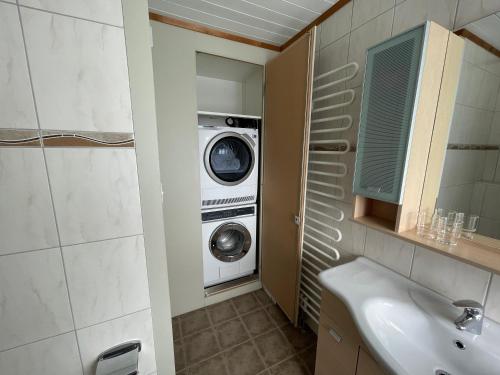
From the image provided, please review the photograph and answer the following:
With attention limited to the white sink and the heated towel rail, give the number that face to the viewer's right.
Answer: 0

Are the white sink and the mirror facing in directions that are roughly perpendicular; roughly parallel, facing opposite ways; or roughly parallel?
roughly parallel

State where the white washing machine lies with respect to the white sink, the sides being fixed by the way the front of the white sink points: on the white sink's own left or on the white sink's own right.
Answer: on the white sink's own right

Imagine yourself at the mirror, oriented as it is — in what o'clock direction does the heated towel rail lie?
The heated towel rail is roughly at 2 o'clock from the mirror.

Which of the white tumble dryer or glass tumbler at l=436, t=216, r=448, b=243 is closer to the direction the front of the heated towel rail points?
the white tumble dryer

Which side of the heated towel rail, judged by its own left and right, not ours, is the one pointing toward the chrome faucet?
left

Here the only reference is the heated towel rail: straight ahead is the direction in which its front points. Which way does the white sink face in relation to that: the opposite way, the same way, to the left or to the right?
the same way

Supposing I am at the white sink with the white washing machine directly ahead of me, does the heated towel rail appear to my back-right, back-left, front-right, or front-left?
front-right

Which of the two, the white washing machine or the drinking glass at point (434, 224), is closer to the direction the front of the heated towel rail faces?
the white washing machine

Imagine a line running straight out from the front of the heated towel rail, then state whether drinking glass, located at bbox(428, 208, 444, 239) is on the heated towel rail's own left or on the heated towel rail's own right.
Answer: on the heated towel rail's own left

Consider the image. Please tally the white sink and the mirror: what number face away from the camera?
0

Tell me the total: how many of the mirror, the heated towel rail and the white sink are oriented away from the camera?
0

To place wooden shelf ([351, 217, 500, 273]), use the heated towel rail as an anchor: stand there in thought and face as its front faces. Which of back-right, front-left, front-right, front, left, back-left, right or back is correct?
left

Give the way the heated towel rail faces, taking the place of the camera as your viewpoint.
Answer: facing the viewer and to the left of the viewer

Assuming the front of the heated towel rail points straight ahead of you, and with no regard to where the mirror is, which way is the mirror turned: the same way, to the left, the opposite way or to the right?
the same way

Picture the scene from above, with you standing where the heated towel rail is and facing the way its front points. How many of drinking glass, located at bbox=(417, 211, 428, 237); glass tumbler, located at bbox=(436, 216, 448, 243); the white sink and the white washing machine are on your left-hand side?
3

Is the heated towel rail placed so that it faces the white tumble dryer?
no

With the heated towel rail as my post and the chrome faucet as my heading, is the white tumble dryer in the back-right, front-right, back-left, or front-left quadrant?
back-right
